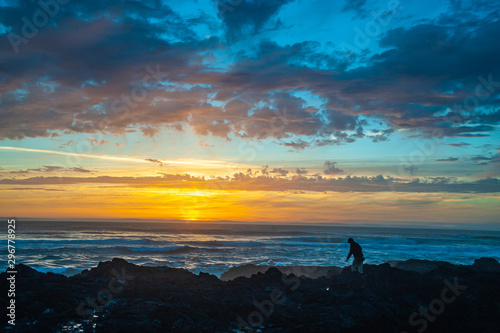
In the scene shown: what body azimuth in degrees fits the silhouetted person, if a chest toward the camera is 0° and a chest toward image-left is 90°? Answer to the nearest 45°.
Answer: approximately 90°
